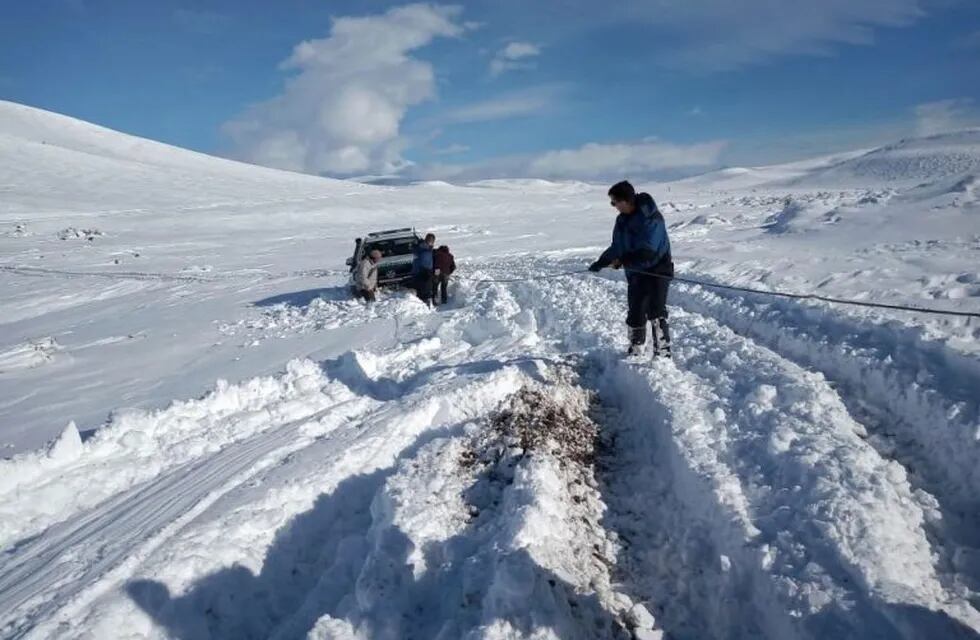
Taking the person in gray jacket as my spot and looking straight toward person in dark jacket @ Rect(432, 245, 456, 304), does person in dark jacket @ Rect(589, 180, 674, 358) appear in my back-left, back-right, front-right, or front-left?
front-right

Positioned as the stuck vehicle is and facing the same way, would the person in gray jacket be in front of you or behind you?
in front

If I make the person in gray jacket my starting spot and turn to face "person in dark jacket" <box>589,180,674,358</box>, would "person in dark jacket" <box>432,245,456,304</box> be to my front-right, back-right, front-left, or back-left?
front-left

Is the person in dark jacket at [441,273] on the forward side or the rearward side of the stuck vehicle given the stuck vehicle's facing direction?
on the forward side

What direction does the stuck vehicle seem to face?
toward the camera

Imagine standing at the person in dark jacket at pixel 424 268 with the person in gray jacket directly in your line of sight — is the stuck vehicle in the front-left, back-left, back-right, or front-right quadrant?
front-right

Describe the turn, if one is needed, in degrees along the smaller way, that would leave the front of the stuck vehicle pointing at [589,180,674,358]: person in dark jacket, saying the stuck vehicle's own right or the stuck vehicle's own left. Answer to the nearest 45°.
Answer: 0° — it already faces them
